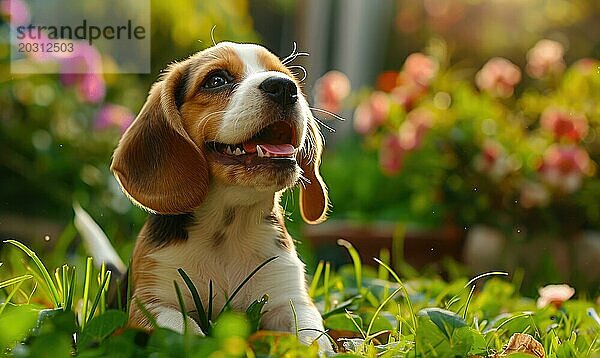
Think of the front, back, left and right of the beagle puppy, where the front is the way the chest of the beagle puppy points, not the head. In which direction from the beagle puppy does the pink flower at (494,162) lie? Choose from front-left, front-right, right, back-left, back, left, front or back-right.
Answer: left

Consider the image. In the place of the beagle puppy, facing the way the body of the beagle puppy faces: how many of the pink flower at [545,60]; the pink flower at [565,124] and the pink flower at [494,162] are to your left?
3

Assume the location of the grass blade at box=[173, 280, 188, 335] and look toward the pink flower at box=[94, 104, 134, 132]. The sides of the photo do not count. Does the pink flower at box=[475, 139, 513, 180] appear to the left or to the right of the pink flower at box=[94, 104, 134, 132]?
right

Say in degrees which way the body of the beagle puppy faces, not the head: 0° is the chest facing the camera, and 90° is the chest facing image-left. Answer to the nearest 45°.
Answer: approximately 315°

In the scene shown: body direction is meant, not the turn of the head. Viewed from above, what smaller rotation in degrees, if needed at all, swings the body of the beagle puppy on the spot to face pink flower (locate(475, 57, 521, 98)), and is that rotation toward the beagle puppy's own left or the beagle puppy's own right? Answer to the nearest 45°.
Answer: approximately 90° to the beagle puppy's own left

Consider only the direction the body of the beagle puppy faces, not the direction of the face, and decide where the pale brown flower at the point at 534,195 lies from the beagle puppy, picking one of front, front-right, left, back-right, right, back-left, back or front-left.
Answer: left

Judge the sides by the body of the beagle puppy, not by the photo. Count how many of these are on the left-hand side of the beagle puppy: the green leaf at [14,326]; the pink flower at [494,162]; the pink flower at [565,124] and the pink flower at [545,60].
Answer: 3

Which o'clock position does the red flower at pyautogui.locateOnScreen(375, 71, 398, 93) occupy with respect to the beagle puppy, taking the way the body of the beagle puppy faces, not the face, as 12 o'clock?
The red flower is roughly at 8 o'clock from the beagle puppy.
